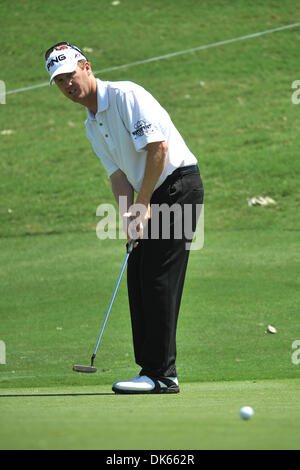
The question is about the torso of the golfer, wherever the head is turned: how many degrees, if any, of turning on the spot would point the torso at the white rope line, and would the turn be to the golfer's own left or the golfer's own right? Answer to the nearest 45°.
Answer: approximately 90° to the golfer's own right

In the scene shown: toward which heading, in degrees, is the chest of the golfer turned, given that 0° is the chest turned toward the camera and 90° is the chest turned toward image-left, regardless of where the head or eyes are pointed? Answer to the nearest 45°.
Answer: approximately 90°
